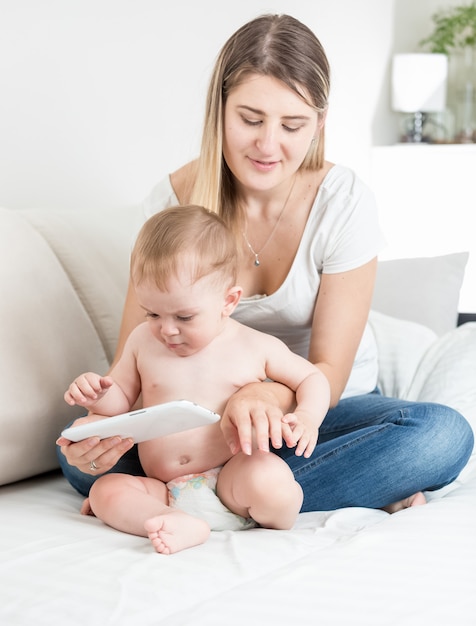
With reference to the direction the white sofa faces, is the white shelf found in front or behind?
behind

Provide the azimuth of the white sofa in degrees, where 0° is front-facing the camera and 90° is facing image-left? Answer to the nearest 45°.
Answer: approximately 0°

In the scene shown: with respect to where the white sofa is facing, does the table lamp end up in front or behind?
behind
